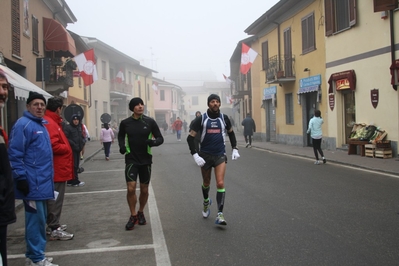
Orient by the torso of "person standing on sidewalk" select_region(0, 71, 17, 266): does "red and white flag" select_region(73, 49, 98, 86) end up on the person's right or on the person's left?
on the person's left

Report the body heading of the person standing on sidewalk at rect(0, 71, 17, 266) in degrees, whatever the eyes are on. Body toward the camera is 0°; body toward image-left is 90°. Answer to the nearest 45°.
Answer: approximately 315°

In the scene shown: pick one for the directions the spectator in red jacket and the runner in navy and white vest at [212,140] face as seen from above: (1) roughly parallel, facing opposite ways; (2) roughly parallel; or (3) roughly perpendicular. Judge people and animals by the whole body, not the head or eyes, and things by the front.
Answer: roughly perpendicular

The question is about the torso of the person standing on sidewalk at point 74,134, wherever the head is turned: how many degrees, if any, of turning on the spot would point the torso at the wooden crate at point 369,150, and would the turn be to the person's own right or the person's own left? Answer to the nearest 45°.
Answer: approximately 45° to the person's own left

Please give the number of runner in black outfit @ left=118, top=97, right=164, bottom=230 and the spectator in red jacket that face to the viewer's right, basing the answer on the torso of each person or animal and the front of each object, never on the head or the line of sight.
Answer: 1

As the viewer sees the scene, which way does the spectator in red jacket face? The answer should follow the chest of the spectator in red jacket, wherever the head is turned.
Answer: to the viewer's right

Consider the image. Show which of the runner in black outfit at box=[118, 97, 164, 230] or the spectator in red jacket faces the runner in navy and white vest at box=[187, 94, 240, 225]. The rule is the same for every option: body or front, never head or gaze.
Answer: the spectator in red jacket

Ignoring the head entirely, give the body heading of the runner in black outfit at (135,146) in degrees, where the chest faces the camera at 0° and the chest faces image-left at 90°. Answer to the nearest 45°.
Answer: approximately 0°

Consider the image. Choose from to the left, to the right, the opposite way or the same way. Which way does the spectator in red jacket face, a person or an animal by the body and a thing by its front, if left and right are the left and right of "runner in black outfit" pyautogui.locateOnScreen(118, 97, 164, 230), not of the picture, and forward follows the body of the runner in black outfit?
to the left

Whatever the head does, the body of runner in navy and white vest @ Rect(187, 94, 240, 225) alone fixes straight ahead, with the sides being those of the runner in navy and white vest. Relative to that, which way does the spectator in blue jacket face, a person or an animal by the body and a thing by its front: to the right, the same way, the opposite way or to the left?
to the left

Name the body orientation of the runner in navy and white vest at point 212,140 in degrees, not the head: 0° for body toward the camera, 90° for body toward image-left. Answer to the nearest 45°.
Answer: approximately 0°

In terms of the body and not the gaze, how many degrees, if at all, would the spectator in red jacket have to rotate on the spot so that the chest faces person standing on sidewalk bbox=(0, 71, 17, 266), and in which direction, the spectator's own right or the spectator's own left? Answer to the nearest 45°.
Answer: approximately 90° to the spectator's own right

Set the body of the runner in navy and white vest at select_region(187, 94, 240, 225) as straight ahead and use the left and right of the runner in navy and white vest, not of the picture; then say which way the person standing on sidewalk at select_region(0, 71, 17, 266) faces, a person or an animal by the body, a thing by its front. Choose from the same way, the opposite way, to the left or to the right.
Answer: to the left

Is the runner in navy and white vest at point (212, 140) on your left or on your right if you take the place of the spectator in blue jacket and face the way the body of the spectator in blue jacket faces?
on your left

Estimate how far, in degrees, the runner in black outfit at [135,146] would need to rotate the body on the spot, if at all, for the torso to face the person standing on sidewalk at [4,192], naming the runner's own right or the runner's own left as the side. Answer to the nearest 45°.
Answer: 0° — they already face them

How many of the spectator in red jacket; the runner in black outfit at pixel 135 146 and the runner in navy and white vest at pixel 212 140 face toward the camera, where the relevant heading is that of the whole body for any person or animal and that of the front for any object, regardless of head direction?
2

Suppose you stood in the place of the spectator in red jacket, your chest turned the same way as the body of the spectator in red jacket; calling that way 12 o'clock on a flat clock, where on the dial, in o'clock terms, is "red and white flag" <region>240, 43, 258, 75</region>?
The red and white flag is roughly at 10 o'clock from the spectator in red jacket.

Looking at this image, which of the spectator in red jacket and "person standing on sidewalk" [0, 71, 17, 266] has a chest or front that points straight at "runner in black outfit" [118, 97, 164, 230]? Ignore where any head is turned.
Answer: the spectator in red jacket

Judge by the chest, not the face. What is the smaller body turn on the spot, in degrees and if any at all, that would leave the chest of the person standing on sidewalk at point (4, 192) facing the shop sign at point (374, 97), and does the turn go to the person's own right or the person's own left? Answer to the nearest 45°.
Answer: approximately 90° to the person's own left
